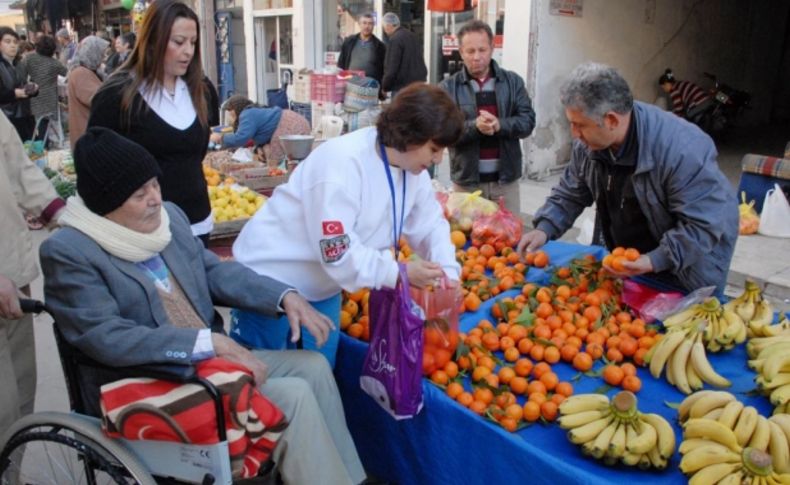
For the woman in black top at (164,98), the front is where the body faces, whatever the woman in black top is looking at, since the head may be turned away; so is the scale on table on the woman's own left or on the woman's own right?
on the woman's own left

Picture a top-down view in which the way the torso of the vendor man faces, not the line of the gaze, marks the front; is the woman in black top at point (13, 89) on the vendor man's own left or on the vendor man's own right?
on the vendor man's own right

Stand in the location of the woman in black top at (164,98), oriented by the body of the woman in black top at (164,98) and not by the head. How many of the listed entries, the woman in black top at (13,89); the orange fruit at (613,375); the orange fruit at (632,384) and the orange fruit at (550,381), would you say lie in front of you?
3

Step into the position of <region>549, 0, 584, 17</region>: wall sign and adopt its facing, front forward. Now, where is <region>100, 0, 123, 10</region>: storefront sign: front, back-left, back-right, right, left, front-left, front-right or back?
back-right

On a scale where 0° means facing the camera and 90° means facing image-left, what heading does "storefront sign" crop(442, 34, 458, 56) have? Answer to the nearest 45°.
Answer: approximately 0°

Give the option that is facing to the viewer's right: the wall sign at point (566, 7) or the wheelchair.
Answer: the wheelchair

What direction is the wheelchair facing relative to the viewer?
to the viewer's right

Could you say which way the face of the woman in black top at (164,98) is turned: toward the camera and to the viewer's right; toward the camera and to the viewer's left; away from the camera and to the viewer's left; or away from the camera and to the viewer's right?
toward the camera and to the viewer's right

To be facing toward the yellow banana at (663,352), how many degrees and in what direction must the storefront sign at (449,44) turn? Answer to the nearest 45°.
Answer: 0° — it already faces it
